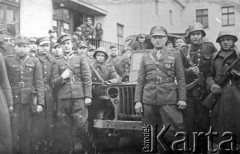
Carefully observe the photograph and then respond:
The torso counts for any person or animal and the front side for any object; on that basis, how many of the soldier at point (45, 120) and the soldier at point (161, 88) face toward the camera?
2

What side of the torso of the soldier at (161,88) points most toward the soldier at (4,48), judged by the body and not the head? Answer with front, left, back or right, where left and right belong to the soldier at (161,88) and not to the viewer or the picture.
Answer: right

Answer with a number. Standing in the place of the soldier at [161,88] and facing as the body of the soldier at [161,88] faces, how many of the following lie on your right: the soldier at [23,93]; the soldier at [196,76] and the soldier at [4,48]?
2

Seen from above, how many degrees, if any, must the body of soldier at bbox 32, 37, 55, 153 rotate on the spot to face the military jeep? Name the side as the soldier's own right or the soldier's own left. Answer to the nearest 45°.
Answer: approximately 90° to the soldier's own left

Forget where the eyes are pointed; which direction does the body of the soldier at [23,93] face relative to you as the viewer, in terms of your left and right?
facing the viewer

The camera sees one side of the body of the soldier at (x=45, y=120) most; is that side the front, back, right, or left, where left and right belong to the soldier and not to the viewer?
front

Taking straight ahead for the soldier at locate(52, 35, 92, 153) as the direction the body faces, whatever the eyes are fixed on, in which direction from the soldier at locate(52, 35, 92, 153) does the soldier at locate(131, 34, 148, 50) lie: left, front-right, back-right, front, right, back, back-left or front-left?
back-left

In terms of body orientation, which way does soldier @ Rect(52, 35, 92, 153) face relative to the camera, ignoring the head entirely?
toward the camera

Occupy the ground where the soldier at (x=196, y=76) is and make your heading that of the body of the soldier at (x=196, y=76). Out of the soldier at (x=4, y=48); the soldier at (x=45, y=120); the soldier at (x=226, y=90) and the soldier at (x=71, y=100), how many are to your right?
3

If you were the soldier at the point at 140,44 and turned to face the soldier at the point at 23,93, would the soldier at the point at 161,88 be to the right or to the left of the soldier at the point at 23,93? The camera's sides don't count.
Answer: left

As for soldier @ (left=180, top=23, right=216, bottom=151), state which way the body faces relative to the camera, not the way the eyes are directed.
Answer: toward the camera

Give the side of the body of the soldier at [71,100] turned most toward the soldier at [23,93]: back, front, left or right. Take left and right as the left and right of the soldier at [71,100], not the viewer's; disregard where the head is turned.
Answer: right
